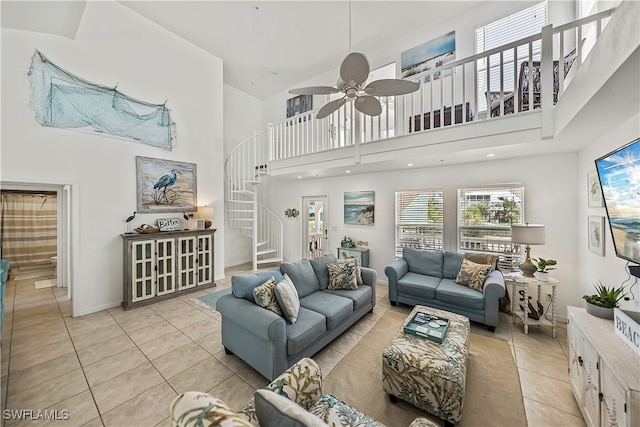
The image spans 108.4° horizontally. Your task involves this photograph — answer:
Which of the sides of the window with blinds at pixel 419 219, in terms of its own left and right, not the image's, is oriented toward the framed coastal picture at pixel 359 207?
right

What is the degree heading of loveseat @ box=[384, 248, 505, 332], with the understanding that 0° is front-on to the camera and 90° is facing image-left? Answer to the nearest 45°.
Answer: approximately 45°

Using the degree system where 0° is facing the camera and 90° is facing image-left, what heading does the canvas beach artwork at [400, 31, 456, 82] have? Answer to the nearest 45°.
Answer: approximately 45°

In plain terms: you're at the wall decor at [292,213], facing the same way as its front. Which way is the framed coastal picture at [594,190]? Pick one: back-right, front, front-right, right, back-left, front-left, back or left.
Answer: front-left

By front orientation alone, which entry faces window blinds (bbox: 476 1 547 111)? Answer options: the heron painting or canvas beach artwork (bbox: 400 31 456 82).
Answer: the heron painting

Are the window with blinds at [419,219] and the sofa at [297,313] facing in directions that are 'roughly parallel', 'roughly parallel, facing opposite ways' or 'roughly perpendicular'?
roughly perpendicular

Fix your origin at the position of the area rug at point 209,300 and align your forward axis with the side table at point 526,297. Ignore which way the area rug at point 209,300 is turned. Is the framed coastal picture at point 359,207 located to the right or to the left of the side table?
left

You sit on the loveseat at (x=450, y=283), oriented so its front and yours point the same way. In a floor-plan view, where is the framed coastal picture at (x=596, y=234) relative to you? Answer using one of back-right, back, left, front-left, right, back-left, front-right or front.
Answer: back-left

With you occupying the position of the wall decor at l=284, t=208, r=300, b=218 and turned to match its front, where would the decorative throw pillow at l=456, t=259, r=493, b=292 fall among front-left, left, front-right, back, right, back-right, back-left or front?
front-left

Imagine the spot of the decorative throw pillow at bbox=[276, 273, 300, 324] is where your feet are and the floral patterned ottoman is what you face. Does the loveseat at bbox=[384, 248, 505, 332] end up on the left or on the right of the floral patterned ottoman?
left

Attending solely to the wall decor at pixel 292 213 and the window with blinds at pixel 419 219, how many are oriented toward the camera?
2
